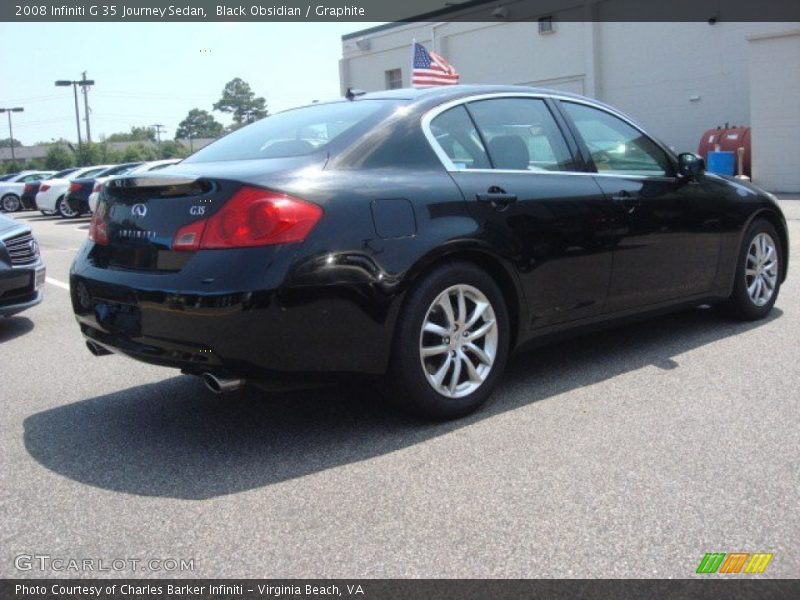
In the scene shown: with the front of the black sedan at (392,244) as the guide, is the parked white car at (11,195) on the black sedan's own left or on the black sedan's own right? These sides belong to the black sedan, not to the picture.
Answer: on the black sedan's own left

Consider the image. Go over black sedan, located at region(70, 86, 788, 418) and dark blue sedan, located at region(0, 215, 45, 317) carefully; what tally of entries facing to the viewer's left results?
0

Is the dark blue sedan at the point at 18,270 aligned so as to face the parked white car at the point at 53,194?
no

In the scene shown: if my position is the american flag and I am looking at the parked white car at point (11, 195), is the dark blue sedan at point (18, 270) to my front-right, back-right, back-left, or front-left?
back-left

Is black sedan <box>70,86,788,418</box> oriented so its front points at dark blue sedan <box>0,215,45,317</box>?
no

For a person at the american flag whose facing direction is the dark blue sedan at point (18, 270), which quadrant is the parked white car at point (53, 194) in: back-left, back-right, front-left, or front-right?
back-right

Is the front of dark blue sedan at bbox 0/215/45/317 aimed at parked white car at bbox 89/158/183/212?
no

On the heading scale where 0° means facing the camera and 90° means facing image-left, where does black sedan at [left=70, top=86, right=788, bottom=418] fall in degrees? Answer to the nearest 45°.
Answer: approximately 225°

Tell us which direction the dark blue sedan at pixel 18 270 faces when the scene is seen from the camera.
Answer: facing the viewer and to the right of the viewer

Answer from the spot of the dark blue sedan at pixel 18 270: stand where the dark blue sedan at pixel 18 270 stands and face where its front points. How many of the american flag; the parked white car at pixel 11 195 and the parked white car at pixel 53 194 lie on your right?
0
